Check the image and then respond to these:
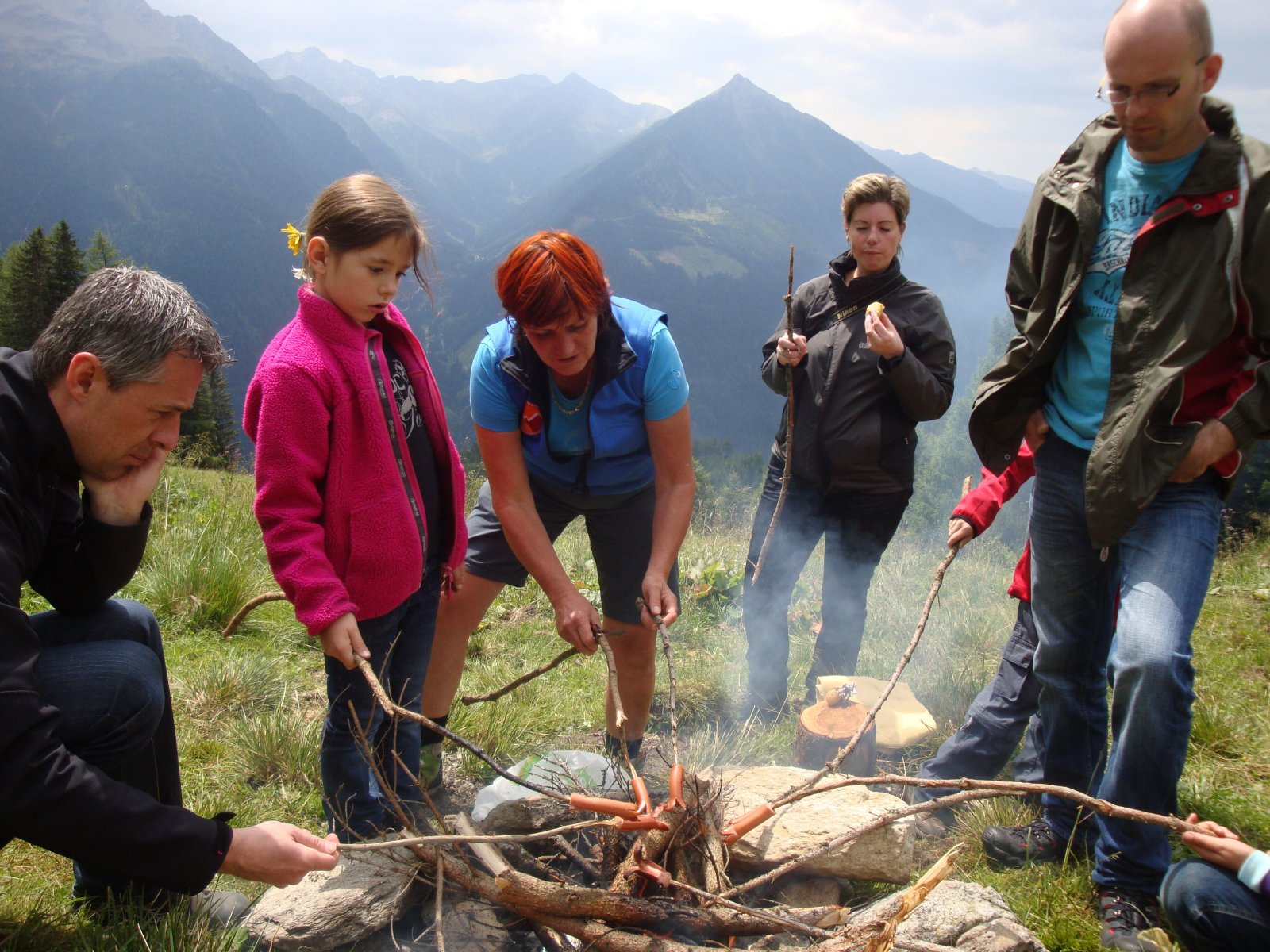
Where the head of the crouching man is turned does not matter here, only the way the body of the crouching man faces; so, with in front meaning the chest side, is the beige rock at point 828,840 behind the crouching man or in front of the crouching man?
in front

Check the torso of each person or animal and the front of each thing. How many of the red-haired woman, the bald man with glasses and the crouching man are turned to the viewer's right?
1

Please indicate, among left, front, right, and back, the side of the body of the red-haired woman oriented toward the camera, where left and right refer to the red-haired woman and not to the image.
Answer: front

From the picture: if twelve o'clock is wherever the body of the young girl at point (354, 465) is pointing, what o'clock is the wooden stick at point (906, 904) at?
The wooden stick is roughly at 12 o'clock from the young girl.

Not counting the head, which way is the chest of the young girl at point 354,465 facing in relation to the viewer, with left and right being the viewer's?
facing the viewer and to the right of the viewer

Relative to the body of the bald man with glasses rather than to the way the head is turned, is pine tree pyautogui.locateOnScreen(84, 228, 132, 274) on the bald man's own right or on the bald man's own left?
on the bald man's own right

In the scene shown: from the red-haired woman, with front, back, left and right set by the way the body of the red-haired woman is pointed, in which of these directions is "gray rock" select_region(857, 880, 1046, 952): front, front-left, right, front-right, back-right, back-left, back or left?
front-left

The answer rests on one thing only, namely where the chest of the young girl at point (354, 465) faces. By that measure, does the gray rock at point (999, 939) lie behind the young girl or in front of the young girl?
in front

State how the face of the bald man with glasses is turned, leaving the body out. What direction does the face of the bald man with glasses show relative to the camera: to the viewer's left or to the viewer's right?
to the viewer's left

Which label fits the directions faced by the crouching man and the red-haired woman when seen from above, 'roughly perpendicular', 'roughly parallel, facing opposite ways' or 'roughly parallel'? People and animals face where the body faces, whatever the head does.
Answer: roughly perpendicular

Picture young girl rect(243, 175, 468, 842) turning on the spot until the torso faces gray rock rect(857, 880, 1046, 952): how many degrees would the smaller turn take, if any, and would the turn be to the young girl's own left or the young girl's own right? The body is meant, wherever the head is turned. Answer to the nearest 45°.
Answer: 0° — they already face it

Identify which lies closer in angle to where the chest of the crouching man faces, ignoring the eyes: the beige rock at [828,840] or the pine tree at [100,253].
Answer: the beige rock

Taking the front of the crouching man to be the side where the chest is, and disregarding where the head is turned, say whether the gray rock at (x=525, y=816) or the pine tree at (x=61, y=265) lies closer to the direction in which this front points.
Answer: the gray rock

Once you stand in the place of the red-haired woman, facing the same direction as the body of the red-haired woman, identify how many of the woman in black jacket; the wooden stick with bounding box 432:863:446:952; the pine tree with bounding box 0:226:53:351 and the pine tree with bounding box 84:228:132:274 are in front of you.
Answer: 1

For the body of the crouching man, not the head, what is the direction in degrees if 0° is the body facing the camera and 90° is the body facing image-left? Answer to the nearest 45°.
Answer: approximately 270°
